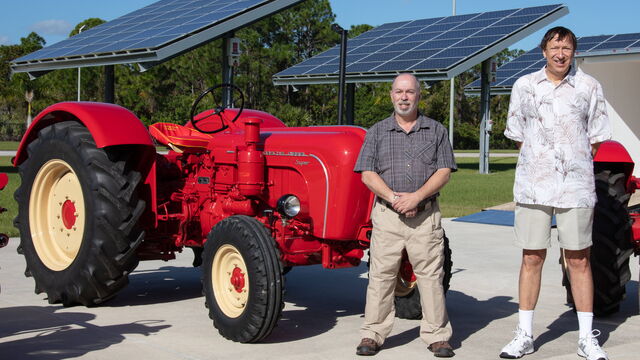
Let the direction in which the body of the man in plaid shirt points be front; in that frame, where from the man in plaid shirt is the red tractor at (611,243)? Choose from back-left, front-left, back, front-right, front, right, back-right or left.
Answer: back-left

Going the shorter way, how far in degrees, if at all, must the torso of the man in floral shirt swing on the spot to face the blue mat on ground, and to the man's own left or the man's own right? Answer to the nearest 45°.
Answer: approximately 180°

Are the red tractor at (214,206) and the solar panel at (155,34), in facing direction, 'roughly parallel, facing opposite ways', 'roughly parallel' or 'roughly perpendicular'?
roughly perpendicular

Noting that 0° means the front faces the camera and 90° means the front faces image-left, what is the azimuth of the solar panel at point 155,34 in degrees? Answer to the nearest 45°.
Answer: approximately 45°

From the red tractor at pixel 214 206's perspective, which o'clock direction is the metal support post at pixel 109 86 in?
The metal support post is roughly at 7 o'clock from the red tractor.

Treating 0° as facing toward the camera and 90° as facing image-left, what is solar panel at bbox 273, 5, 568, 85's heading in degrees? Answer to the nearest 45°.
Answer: approximately 45°

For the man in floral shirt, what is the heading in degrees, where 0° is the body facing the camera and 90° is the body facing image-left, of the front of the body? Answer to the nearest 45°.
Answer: approximately 0°

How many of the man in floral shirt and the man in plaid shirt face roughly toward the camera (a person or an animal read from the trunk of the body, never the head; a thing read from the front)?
2

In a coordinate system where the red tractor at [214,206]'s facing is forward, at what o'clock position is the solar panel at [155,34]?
The solar panel is roughly at 7 o'clock from the red tractor.

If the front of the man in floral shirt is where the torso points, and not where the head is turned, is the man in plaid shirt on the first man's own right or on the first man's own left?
on the first man's own right

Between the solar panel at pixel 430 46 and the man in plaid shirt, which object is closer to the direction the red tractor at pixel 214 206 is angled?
the man in plaid shirt
